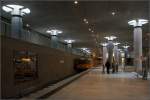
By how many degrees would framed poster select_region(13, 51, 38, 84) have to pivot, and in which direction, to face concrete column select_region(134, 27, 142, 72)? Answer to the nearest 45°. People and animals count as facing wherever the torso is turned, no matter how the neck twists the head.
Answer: approximately 90° to its left

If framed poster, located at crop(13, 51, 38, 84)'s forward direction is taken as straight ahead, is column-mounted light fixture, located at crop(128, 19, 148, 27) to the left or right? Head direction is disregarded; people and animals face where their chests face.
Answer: on its left

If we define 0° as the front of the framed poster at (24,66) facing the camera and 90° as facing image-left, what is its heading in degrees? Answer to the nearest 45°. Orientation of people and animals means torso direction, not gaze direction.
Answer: approximately 315°
